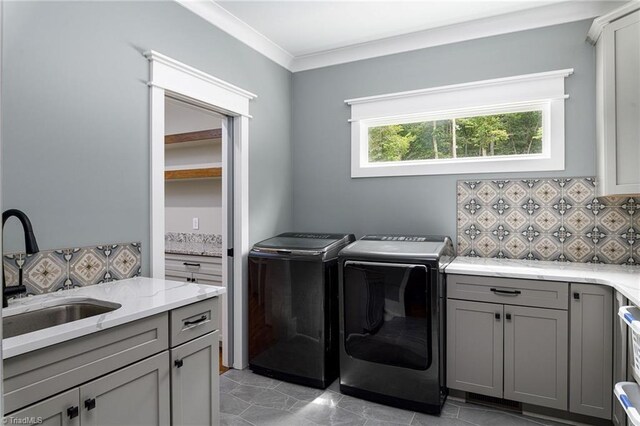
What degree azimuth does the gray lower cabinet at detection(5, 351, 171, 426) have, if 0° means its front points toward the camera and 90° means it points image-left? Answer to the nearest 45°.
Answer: approximately 315°

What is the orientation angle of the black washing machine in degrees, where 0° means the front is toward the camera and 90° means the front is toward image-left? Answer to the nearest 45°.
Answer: approximately 45°

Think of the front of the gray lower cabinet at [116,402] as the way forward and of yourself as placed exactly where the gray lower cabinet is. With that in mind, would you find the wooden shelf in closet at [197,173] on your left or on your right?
on your left

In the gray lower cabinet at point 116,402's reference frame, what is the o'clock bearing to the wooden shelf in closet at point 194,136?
The wooden shelf in closet is roughly at 8 o'clock from the gray lower cabinet.

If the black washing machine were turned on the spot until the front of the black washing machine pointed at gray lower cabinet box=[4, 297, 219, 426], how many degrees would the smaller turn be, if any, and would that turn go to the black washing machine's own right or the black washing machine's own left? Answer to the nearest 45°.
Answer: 0° — it already faces it

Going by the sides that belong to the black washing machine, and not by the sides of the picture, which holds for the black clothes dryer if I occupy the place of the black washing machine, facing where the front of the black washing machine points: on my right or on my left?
on my left

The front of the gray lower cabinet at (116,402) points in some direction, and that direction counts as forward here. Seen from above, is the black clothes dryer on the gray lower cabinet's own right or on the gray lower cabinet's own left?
on the gray lower cabinet's own left

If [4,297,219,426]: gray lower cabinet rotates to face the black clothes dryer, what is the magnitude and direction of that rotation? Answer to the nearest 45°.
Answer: approximately 45° to its left

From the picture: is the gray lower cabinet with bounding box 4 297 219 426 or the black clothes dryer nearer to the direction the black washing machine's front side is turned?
the gray lower cabinet

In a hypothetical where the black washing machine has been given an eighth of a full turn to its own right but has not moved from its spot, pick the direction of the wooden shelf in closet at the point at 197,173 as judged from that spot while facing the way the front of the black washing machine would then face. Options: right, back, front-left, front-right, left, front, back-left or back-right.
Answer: front-right
